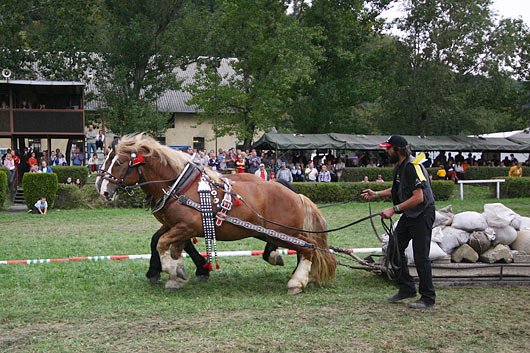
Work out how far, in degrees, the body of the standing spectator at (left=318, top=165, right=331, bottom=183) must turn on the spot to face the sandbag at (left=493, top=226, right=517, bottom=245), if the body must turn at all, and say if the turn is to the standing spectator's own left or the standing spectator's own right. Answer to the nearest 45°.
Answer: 0° — they already face it

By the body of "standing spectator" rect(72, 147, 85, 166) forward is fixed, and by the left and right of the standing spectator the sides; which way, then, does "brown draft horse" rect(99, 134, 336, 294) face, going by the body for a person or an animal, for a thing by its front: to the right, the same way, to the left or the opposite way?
to the right

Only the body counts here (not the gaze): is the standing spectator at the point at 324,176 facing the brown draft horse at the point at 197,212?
yes

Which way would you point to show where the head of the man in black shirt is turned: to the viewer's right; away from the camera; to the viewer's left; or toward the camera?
to the viewer's left

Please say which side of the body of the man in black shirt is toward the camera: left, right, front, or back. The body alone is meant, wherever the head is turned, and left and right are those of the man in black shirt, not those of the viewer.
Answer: left

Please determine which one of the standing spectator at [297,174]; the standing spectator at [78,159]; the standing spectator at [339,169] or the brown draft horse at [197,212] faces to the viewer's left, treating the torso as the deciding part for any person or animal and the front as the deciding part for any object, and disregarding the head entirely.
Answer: the brown draft horse

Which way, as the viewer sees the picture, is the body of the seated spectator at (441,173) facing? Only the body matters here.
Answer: toward the camera

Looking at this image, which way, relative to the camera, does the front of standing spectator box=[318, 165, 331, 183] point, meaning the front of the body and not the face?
toward the camera

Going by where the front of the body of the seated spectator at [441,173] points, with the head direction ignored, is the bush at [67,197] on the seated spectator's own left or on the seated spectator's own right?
on the seated spectator's own right

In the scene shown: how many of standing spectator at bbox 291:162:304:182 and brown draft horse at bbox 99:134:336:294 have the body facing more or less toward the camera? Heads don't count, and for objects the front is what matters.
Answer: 1

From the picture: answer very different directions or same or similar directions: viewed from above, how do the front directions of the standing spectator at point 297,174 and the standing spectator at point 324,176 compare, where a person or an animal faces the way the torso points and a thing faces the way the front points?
same or similar directions

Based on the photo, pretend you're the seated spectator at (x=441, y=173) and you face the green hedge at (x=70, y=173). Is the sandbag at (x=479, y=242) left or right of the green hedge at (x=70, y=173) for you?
left

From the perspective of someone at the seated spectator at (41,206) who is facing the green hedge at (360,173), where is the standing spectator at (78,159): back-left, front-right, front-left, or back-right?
front-left

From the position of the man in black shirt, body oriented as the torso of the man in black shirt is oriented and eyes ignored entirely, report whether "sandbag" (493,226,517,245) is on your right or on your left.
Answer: on your right

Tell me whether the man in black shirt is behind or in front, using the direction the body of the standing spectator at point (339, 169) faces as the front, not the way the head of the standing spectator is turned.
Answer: in front

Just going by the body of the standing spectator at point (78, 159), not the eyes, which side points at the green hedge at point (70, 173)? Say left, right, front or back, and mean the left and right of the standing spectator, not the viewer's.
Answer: front

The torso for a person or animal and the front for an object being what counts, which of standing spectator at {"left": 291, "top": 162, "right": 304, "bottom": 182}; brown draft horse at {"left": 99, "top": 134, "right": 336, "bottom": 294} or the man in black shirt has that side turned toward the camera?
the standing spectator

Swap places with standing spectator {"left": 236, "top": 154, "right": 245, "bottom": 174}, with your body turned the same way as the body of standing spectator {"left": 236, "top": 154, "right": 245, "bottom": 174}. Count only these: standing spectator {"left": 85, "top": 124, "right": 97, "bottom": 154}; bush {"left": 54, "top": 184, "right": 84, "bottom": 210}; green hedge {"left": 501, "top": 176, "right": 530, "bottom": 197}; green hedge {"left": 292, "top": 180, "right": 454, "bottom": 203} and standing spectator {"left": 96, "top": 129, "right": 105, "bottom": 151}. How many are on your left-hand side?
2

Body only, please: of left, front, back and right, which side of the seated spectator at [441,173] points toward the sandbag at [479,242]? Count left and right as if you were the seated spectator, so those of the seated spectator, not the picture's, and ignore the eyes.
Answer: front
